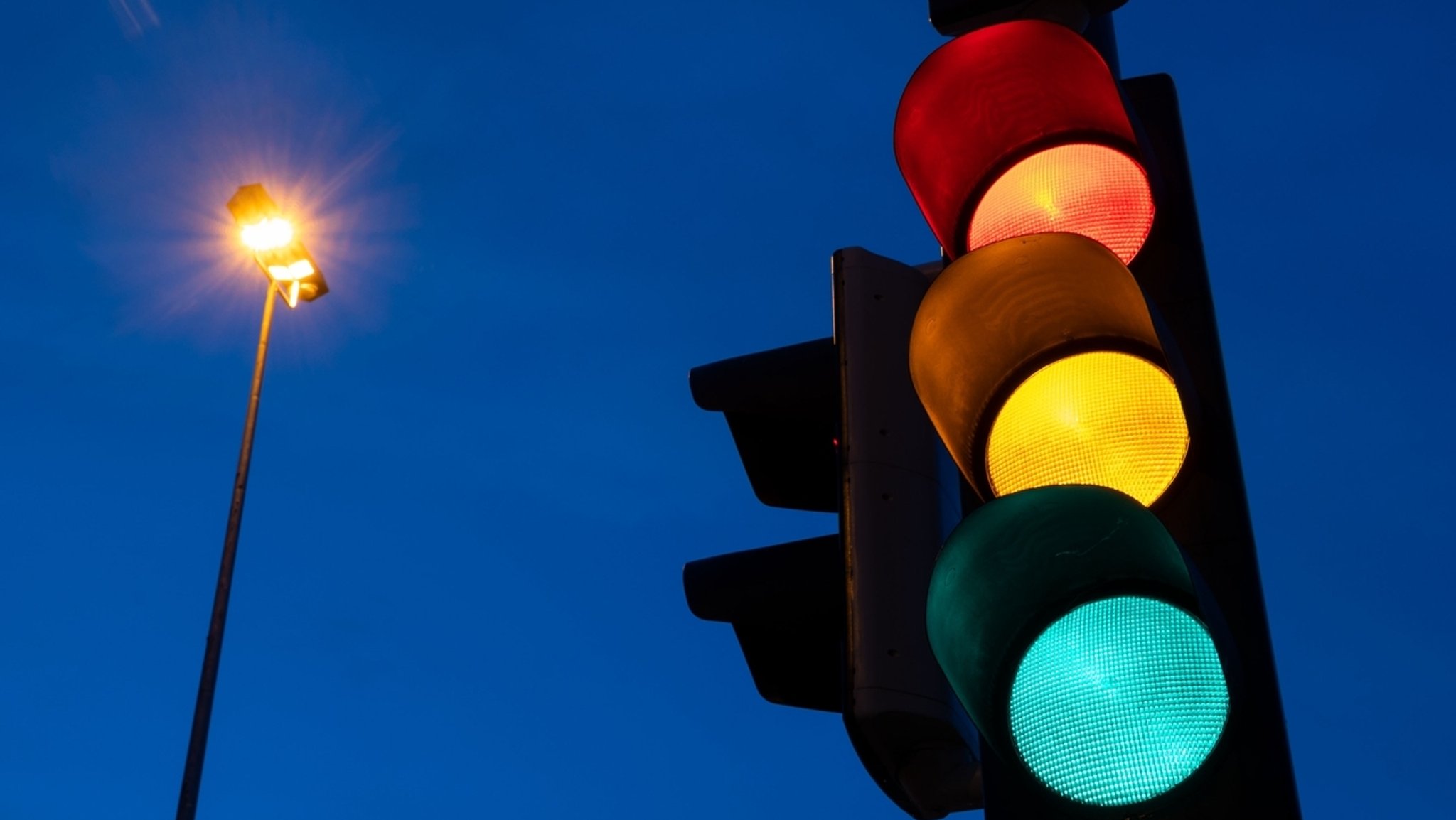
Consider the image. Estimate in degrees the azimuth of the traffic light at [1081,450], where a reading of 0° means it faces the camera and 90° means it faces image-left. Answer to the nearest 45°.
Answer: approximately 45°

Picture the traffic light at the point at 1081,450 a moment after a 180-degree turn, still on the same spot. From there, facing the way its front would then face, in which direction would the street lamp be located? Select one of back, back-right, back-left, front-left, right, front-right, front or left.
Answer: left
